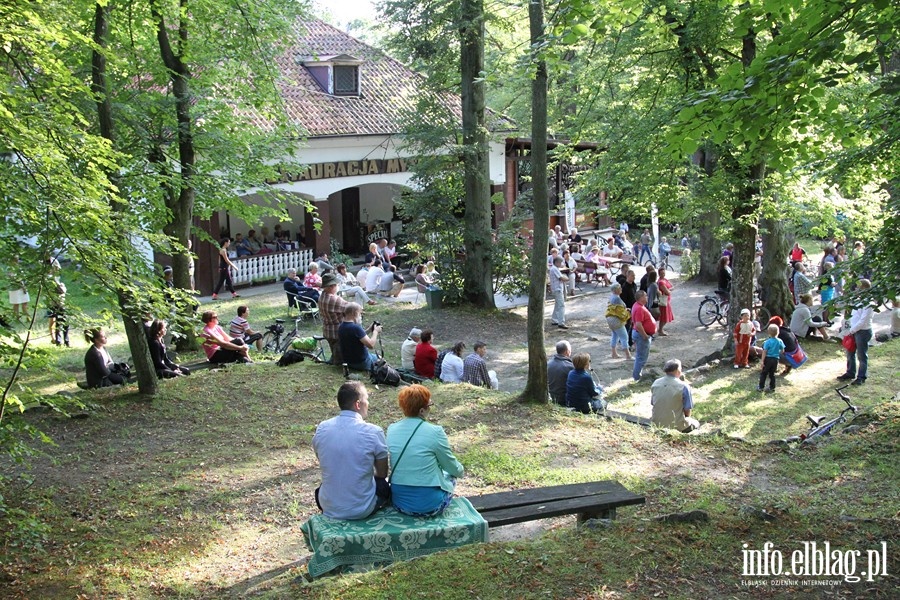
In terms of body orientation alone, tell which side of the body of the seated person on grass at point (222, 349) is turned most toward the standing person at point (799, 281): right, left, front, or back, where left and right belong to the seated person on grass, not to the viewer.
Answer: front

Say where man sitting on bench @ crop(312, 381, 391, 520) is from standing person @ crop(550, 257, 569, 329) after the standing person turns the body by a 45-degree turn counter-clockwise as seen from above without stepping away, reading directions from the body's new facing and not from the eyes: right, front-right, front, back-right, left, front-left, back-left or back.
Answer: back-right

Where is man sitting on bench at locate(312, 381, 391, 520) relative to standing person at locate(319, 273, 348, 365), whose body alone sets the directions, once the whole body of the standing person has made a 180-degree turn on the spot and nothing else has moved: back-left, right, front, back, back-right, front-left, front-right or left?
front-left

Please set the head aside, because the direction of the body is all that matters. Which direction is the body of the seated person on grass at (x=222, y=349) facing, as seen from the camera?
to the viewer's right

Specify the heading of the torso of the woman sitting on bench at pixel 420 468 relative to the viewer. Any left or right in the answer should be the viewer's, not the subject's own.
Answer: facing away from the viewer and to the right of the viewer

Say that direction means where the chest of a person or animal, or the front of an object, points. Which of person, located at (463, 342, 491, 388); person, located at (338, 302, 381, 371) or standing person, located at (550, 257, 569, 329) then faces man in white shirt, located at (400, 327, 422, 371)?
person, located at (338, 302, 381, 371)

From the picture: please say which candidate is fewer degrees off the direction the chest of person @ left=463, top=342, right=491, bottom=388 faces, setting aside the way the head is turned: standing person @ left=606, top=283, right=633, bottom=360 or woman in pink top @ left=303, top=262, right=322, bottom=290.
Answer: the standing person

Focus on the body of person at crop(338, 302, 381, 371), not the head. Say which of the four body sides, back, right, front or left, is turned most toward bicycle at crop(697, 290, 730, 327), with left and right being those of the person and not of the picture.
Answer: front

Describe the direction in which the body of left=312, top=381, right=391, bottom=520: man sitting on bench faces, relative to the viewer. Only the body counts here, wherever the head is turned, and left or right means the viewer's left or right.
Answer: facing away from the viewer and to the right of the viewer

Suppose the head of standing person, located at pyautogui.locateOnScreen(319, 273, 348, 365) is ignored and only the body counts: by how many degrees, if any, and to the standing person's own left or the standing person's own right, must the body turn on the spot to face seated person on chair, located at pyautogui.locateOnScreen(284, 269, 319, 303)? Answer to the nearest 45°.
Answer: approximately 45° to the standing person's own left
